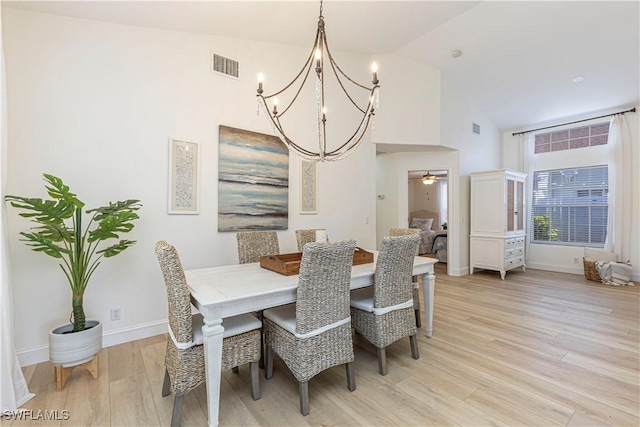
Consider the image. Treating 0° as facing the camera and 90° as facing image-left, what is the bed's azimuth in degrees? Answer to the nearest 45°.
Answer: approximately 315°

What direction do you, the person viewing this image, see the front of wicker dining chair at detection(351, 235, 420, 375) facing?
facing away from the viewer and to the left of the viewer

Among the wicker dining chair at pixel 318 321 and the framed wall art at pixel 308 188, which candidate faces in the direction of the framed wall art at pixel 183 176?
the wicker dining chair

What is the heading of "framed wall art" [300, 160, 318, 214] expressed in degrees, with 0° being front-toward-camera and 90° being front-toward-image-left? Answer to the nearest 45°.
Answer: approximately 315°

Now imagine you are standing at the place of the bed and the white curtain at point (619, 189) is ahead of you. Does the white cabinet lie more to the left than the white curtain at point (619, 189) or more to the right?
right

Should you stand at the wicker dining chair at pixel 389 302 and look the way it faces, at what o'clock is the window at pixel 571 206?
The window is roughly at 3 o'clock from the wicker dining chair.

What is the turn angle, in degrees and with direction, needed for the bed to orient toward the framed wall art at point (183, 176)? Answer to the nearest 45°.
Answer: approximately 90° to its right
